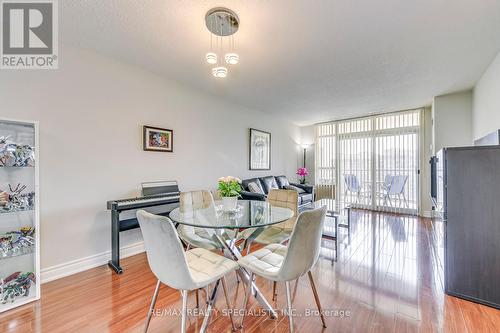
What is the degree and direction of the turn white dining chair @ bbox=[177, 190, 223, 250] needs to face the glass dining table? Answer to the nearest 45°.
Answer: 0° — it already faces it

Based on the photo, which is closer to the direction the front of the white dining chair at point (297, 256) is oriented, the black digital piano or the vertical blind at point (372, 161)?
the black digital piano

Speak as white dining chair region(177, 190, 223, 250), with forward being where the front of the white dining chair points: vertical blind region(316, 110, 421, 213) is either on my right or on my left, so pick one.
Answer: on my left

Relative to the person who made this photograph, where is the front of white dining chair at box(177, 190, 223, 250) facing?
facing the viewer and to the right of the viewer

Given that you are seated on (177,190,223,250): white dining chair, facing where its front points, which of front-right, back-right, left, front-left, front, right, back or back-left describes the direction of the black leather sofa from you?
left

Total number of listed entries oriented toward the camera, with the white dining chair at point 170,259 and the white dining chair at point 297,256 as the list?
0

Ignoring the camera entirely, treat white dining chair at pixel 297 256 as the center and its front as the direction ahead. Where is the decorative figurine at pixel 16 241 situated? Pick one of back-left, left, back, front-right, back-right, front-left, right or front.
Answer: front-left

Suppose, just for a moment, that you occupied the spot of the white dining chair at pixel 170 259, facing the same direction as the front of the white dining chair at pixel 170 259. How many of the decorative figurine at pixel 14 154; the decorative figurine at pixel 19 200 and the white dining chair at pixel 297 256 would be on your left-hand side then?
2

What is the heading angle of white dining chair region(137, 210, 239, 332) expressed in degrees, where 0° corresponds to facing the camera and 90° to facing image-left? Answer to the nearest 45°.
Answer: approximately 225°

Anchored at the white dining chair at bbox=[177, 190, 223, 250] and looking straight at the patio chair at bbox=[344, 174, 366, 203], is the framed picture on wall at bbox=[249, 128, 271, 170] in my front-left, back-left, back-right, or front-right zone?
front-left

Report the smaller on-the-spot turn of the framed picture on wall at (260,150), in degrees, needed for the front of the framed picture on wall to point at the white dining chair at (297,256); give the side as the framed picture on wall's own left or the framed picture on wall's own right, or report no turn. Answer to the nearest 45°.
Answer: approximately 45° to the framed picture on wall's own right
